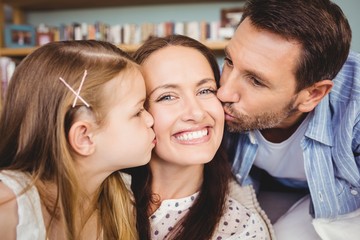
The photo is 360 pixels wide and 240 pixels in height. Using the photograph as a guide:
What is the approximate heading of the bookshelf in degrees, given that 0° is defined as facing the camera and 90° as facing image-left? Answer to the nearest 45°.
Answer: approximately 0°

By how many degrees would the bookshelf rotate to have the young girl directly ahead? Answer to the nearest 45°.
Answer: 0° — it already faces them

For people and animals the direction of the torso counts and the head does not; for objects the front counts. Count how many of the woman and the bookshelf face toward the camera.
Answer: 2

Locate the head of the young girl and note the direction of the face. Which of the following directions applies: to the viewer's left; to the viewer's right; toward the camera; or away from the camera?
to the viewer's right

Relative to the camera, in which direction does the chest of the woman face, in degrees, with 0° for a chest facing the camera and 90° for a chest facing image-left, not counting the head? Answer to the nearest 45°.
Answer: approximately 0°

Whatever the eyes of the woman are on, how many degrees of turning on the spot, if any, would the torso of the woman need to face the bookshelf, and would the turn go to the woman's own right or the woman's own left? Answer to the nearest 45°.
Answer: approximately 135° to the woman's own right
